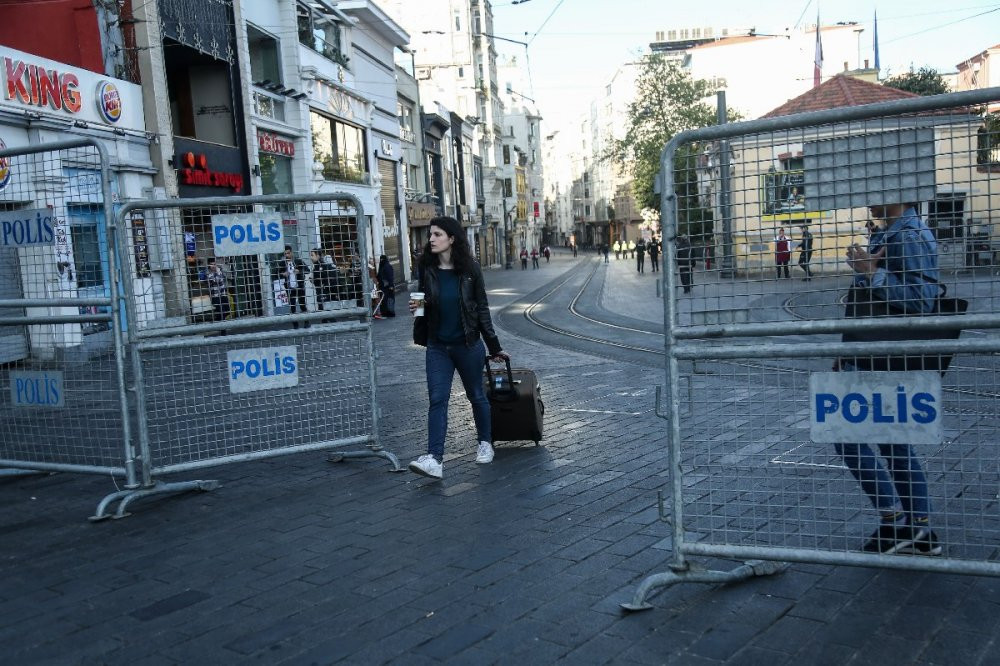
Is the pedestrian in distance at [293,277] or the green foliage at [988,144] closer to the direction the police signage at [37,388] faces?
the green foliage

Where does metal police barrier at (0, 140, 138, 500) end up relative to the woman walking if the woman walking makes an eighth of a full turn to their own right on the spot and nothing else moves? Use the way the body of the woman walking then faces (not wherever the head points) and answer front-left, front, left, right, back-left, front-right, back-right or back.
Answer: front

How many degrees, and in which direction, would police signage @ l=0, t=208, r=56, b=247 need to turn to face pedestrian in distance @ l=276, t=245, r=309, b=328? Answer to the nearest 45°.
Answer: approximately 180°

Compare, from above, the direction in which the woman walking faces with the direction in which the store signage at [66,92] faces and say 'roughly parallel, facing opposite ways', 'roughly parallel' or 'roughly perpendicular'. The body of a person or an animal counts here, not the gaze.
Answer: roughly perpendicular

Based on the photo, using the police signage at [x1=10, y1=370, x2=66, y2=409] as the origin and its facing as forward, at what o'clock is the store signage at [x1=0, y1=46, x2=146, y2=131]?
the store signage at [x1=0, y1=46, x2=146, y2=131] is roughly at 6 o'clock from the police signage at [x1=10, y1=370, x2=66, y2=409].

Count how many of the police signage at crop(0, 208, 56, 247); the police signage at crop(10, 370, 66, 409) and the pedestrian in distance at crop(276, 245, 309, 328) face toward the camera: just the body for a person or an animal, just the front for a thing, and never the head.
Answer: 3

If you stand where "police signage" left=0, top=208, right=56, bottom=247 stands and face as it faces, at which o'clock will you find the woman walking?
The woman walking is roughly at 10 o'clock from the police signage.

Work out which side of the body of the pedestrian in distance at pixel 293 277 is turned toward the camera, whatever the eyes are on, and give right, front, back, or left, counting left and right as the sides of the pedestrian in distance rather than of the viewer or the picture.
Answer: front

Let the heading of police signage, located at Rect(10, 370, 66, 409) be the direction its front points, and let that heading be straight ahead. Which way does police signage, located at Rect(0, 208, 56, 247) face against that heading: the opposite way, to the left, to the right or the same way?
the same way

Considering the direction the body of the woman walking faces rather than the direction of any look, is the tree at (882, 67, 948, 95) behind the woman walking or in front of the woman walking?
behind

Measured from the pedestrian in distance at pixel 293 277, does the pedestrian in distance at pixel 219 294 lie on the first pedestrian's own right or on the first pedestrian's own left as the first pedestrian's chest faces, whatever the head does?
on the first pedestrian's own right

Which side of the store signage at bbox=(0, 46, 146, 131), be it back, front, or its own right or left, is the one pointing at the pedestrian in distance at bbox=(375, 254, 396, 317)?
left

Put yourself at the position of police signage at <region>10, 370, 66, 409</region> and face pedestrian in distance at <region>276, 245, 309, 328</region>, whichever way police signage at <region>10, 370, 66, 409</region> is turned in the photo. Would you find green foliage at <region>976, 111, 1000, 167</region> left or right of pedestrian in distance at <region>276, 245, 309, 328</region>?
right

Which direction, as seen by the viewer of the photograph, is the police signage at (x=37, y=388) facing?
facing the viewer
